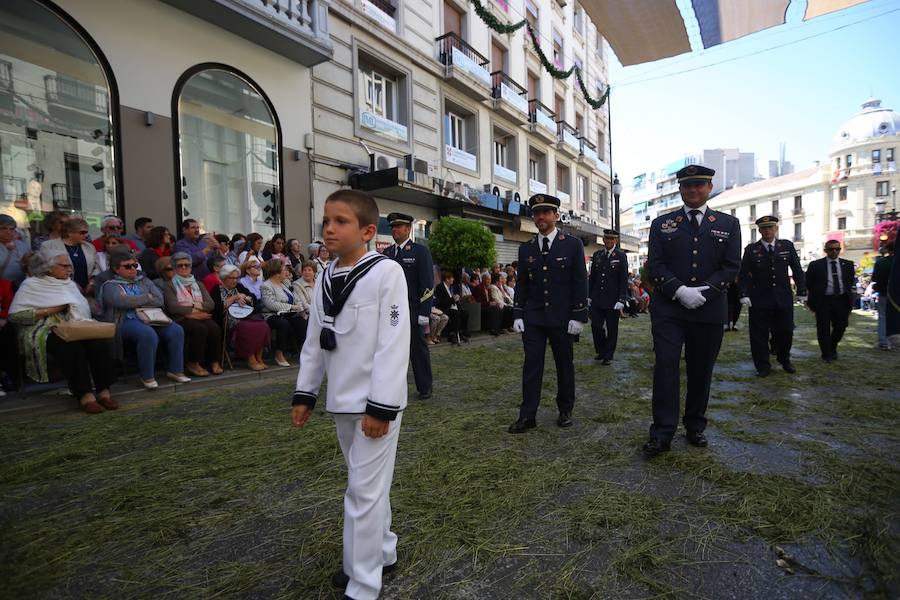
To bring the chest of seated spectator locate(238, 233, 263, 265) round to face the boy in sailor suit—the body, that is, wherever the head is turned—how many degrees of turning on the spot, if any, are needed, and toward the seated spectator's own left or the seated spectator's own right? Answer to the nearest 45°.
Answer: approximately 45° to the seated spectator's own right

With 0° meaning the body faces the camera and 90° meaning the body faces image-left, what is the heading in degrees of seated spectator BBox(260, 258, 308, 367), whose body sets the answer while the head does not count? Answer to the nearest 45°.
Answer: approximately 315°

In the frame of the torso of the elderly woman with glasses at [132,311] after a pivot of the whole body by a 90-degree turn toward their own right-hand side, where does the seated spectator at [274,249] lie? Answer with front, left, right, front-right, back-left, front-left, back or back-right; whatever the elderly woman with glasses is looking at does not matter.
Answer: back

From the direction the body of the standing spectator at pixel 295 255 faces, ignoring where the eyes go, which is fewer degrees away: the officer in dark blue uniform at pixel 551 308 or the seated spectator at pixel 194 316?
the officer in dark blue uniform

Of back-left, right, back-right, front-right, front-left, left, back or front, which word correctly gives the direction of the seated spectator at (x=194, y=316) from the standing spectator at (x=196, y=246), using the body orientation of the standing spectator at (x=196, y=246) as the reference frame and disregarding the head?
front-right

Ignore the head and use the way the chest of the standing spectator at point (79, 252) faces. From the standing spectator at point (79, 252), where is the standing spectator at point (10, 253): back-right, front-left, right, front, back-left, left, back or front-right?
back-right
